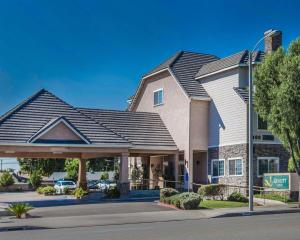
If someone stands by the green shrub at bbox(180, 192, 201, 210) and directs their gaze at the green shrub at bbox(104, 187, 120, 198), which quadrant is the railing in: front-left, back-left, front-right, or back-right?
front-right

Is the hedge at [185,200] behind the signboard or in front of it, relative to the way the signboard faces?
in front

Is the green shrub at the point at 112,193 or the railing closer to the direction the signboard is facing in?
the green shrub

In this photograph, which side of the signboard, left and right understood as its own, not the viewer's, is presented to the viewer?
front

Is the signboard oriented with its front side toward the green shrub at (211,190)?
no

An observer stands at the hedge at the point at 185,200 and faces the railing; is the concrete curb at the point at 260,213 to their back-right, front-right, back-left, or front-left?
back-right

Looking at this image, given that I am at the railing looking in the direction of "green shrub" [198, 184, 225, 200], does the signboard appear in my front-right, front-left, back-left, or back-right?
front-left

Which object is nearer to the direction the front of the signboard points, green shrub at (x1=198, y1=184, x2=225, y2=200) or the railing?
the green shrub

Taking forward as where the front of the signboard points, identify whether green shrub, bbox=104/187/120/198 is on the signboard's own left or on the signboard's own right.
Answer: on the signboard's own right

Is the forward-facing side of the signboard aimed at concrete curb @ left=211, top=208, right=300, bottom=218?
yes

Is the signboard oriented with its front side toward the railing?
no

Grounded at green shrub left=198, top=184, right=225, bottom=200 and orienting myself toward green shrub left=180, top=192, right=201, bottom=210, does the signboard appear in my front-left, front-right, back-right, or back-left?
back-left
